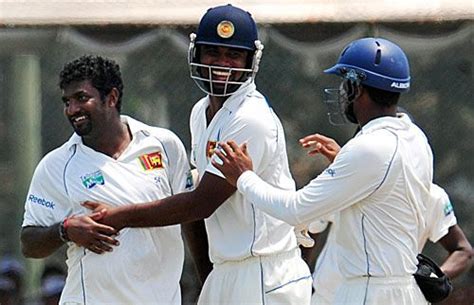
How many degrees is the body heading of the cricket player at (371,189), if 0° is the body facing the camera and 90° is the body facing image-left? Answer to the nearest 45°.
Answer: approximately 135°

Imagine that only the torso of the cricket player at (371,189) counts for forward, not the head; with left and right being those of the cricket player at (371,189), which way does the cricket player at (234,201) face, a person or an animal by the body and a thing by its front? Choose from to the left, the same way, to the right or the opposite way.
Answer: to the left

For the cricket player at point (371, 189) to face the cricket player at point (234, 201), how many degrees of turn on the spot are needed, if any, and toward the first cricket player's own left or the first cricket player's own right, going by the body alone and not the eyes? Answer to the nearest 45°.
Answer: approximately 45° to the first cricket player's own left

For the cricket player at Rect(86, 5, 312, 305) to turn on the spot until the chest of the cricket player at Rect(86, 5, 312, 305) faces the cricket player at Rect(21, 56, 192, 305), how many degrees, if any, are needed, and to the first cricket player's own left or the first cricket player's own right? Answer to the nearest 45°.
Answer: approximately 45° to the first cricket player's own right

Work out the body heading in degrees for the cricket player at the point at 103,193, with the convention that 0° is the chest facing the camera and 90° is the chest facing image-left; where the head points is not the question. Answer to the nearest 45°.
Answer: approximately 0°

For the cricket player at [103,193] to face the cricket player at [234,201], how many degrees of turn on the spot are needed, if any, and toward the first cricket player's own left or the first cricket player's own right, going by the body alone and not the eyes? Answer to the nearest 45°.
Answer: approximately 90° to the first cricket player's own left

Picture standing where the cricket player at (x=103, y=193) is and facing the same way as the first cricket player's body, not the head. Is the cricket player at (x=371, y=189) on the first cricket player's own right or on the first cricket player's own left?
on the first cricket player's own left

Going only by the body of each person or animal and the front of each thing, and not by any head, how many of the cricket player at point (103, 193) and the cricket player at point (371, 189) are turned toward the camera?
1

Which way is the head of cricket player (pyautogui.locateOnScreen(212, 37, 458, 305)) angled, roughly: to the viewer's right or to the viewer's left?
to the viewer's left
